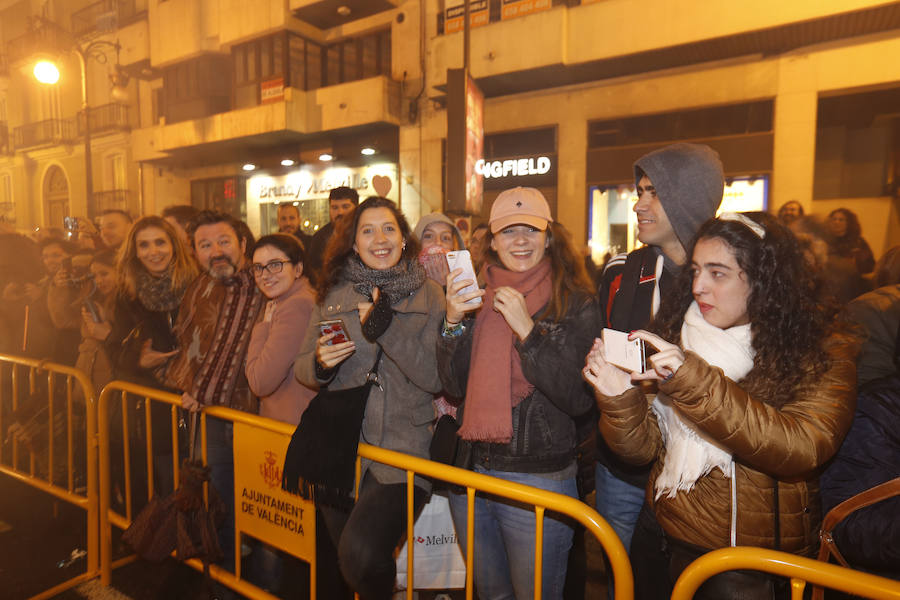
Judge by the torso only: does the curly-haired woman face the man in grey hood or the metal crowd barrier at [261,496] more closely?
the metal crowd barrier

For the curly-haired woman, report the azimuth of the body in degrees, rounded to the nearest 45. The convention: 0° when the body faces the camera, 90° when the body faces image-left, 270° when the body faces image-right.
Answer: approximately 45°

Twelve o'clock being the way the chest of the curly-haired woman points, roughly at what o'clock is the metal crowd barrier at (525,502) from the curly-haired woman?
The metal crowd barrier is roughly at 1 o'clock from the curly-haired woman.

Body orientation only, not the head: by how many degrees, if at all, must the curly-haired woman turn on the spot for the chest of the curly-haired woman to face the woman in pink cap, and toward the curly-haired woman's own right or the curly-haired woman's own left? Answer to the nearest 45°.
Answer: approximately 45° to the curly-haired woman's own right

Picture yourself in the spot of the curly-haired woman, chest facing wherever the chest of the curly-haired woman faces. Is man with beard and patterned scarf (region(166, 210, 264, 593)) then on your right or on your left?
on your right

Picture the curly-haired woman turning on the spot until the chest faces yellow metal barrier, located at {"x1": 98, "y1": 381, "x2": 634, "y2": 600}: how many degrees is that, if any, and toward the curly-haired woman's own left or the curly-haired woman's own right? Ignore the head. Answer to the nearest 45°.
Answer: approximately 45° to the curly-haired woman's own right

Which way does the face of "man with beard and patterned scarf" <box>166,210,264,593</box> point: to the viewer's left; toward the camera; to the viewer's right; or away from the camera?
toward the camera

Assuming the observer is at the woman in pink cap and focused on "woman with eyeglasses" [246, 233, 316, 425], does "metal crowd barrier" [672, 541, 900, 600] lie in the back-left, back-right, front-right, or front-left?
back-left

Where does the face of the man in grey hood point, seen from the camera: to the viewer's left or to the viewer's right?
to the viewer's left

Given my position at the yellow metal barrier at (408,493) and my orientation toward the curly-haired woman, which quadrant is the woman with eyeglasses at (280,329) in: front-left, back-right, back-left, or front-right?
back-left

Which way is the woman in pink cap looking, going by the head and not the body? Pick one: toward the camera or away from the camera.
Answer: toward the camera

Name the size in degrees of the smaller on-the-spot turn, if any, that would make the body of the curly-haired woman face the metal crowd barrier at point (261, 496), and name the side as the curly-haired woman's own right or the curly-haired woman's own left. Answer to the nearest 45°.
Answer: approximately 45° to the curly-haired woman's own right

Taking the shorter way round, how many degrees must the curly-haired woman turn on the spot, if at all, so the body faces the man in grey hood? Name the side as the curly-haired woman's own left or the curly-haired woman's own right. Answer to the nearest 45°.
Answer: approximately 90° to the curly-haired woman's own right
